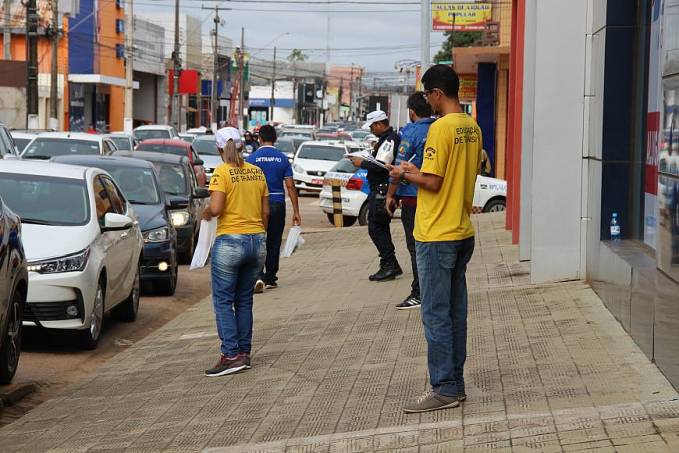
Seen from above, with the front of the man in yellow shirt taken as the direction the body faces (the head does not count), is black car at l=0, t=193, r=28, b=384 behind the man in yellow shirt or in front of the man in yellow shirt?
in front

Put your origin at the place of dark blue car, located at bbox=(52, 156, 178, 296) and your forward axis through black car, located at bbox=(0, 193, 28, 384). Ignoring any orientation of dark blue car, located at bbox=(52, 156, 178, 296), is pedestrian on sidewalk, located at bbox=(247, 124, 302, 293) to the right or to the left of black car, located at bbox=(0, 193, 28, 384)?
left

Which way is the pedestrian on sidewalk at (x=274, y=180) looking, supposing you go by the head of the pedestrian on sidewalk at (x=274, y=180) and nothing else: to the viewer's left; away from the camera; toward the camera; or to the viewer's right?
away from the camera

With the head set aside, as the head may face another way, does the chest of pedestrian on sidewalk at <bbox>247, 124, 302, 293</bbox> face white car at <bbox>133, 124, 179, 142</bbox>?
yes

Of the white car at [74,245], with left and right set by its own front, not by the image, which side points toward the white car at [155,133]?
back

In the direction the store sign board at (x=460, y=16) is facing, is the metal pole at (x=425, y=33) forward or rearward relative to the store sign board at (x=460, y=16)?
forward

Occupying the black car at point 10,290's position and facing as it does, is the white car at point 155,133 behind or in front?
behind

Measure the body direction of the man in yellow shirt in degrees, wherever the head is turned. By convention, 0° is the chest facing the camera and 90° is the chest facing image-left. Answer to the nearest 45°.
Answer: approximately 135°

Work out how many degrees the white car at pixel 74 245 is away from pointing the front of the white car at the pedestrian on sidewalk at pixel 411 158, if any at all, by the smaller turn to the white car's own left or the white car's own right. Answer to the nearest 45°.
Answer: approximately 90° to the white car's own left

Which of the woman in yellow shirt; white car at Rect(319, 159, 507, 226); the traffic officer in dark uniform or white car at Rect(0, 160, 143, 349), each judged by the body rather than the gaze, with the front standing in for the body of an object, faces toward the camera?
white car at Rect(0, 160, 143, 349)

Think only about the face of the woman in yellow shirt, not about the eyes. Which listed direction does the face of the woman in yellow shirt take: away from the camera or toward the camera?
away from the camera

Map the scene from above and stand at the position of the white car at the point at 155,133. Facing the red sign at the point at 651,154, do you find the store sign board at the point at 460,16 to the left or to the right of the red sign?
left

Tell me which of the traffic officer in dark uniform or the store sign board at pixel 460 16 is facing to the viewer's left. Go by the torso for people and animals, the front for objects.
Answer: the traffic officer in dark uniform

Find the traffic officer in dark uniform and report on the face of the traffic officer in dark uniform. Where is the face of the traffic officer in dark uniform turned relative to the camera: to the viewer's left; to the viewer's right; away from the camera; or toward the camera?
to the viewer's left
